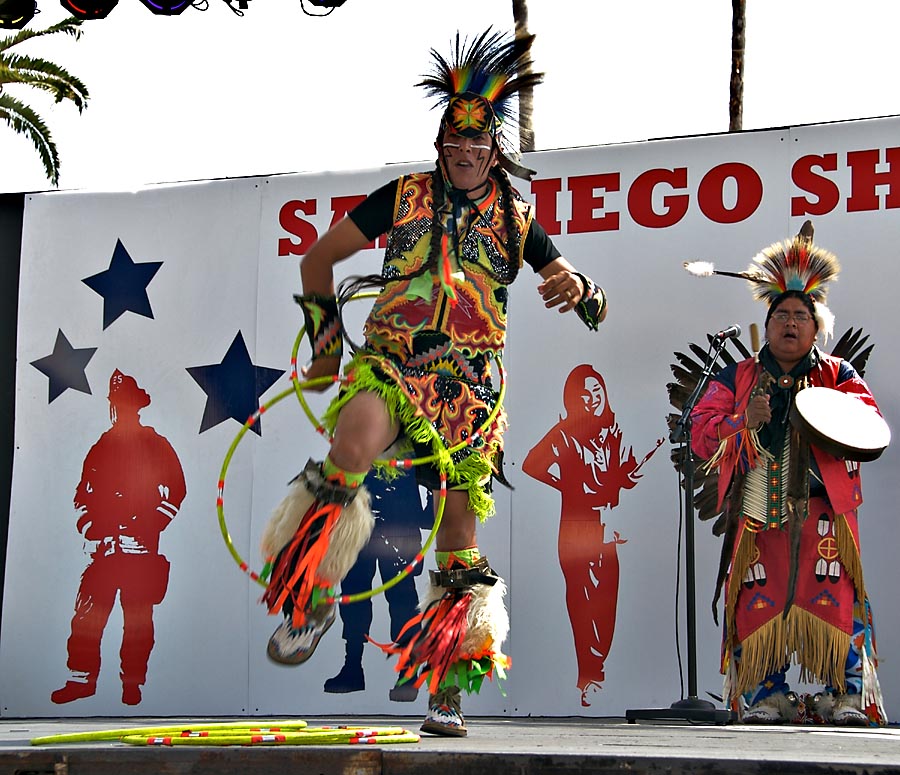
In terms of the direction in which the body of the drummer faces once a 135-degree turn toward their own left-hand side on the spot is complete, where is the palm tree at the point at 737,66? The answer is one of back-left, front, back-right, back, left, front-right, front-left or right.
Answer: front-left

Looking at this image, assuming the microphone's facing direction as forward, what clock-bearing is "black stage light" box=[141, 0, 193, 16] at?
The black stage light is roughly at 7 o'clock from the microphone.

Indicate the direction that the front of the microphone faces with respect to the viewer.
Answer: facing to the right of the viewer

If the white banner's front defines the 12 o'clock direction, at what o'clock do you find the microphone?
The microphone is roughly at 10 o'clock from the white banner.

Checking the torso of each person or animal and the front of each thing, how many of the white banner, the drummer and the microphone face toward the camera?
2

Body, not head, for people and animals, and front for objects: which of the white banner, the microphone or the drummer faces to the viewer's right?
the microphone

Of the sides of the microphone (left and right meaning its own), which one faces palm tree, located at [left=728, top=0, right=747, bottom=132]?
left
